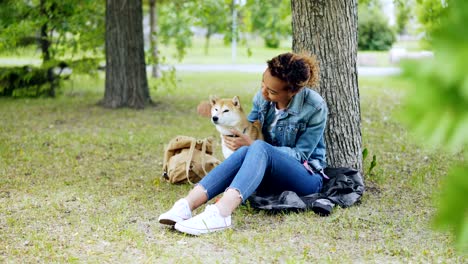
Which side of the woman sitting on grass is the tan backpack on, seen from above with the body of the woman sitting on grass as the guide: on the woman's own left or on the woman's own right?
on the woman's own right

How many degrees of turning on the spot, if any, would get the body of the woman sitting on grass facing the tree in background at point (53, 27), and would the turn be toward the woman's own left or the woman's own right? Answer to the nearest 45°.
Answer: approximately 90° to the woman's own right

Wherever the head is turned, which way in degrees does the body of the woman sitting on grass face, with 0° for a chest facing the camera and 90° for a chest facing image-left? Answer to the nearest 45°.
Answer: approximately 45°

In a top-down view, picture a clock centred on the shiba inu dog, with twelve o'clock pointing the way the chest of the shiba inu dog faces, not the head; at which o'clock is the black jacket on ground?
The black jacket on ground is roughly at 8 o'clock from the shiba inu dog.

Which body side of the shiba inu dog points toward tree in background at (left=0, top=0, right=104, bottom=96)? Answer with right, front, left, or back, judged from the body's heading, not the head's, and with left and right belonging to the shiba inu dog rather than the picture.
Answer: right

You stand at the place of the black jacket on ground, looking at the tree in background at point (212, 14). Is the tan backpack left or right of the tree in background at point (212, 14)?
left

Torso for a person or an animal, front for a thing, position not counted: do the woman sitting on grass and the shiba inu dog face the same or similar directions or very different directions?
same or similar directions

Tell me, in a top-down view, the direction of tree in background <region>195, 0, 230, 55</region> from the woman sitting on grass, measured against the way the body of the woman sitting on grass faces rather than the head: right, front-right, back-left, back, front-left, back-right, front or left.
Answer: back-right

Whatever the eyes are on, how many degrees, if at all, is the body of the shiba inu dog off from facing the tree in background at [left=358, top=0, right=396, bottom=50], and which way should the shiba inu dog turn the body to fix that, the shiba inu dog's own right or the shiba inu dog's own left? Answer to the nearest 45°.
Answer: approximately 135° to the shiba inu dog's own right

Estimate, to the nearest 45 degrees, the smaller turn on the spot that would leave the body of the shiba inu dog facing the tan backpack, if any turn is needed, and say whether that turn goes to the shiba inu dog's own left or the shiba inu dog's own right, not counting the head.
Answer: approximately 90° to the shiba inu dog's own right
